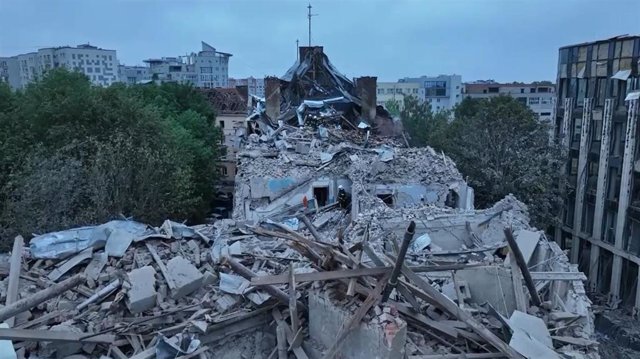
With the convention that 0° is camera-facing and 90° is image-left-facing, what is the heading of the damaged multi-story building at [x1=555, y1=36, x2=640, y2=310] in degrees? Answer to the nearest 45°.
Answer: approximately 45°

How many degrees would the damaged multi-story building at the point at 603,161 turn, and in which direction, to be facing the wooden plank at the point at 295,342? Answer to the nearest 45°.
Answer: approximately 45° to its left

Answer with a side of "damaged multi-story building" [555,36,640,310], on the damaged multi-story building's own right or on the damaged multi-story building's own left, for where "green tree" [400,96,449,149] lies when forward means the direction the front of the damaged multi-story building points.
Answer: on the damaged multi-story building's own right

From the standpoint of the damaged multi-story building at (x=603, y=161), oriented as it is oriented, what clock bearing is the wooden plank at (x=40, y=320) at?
The wooden plank is roughly at 11 o'clock from the damaged multi-story building.

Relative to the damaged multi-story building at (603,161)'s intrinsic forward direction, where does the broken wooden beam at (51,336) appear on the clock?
The broken wooden beam is roughly at 11 o'clock from the damaged multi-story building.

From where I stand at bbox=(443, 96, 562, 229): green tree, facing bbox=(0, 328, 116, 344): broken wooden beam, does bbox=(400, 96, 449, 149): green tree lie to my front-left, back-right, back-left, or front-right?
back-right

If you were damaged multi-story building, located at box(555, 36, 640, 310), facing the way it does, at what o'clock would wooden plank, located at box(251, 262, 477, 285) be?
The wooden plank is roughly at 11 o'clock from the damaged multi-story building.

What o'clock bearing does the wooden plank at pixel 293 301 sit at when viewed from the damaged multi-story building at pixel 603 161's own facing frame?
The wooden plank is roughly at 11 o'clock from the damaged multi-story building.
